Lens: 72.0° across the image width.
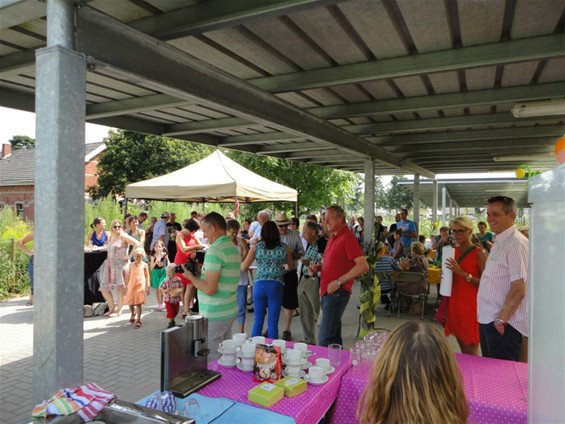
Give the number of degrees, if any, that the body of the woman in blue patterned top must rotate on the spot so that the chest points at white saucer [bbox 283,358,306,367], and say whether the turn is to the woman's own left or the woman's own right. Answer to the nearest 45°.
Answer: approximately 180°

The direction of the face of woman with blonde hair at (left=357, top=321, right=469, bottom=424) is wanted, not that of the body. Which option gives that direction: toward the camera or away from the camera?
away from the camera

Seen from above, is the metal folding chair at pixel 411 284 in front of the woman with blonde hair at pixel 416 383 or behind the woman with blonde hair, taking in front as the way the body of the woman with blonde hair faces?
in front

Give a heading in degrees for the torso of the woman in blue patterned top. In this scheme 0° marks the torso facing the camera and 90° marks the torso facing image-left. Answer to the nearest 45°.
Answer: approximately 180°

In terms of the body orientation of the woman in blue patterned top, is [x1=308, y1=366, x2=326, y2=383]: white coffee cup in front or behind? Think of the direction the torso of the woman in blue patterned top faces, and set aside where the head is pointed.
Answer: behind

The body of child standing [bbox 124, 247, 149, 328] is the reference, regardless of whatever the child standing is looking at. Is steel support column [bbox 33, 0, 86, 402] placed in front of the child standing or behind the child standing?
in front

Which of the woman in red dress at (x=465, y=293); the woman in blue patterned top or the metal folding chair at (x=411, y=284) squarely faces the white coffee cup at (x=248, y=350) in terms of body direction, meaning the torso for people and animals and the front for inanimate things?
the woman in red dress

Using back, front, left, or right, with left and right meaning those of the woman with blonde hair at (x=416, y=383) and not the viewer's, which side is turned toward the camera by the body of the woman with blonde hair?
back

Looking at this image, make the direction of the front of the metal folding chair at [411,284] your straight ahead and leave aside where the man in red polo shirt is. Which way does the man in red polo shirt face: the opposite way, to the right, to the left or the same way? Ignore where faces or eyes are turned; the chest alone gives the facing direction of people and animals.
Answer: to the left
